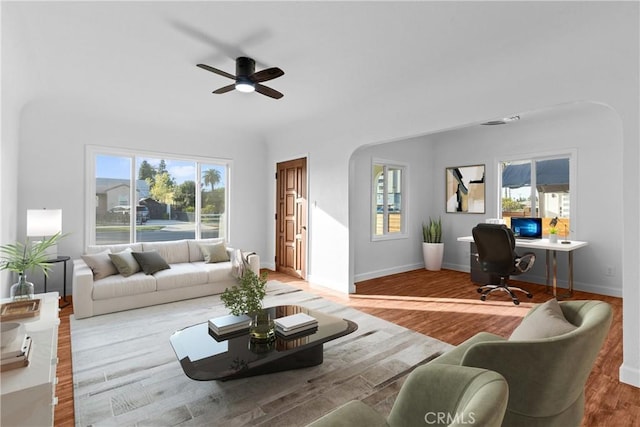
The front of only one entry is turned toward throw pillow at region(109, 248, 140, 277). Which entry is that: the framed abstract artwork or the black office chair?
the framed abstract artwork

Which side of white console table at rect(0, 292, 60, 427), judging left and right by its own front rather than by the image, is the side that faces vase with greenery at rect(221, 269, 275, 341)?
front

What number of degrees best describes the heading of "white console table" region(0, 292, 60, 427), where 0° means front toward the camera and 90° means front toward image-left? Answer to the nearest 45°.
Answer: approximately 270°

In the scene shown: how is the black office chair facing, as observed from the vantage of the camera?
facing away from the viewer and to the right of the viewer

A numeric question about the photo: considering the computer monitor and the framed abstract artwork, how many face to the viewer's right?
0

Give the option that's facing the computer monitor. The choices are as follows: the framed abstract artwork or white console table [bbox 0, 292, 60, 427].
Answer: the white console table

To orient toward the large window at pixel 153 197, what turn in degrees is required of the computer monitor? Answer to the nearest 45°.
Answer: approximately 45° to its right

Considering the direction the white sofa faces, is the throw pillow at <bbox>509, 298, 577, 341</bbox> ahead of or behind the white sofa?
ahead

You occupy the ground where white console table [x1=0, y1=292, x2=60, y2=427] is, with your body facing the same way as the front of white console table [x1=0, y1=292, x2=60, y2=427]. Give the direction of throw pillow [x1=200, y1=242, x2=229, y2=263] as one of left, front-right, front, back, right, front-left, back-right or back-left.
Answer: front-left

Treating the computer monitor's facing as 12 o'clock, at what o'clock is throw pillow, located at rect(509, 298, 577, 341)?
The throw pillow is roughly at 12 o'clock from the computer monitor.

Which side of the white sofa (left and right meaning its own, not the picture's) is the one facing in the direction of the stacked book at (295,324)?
front
